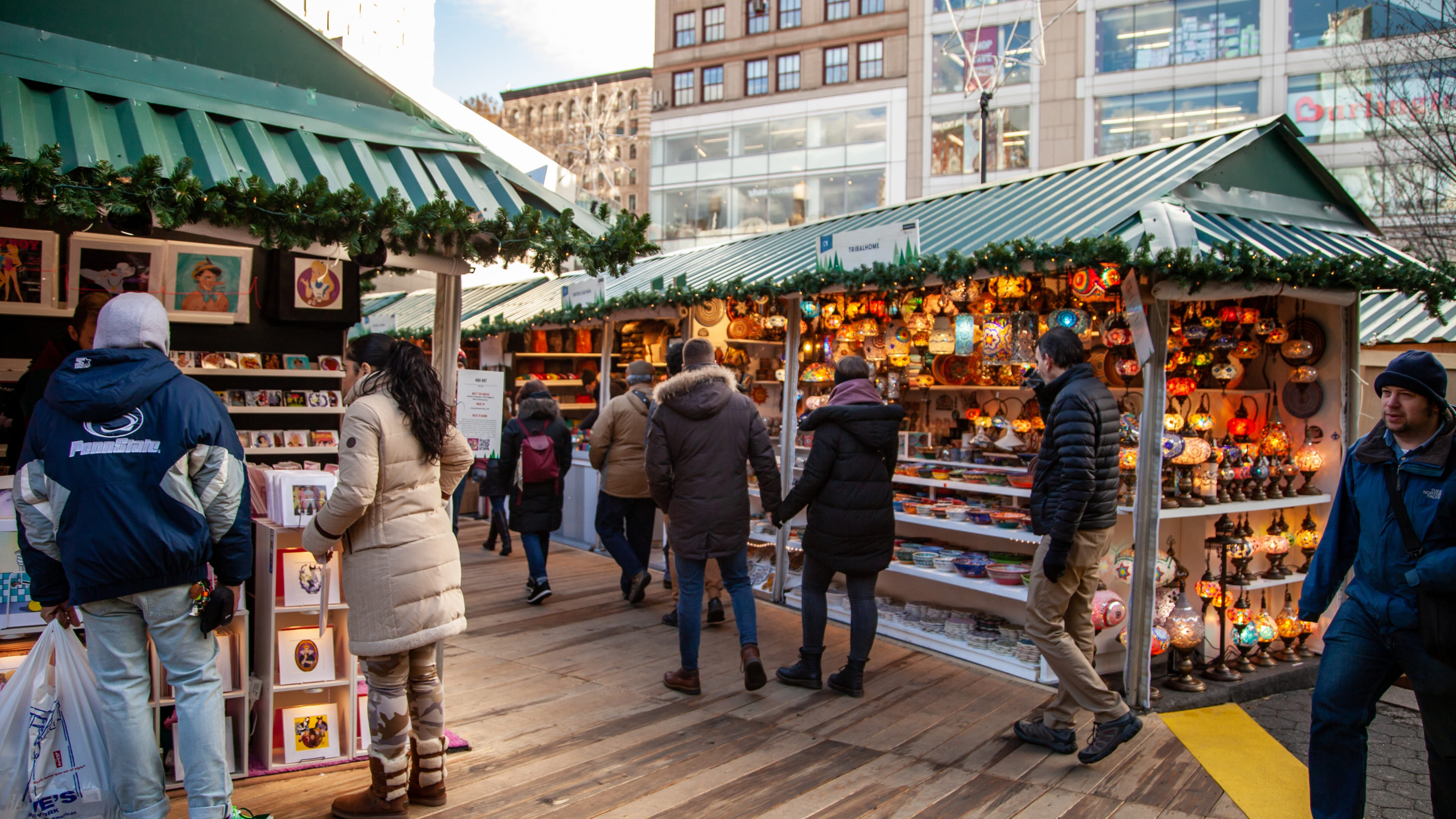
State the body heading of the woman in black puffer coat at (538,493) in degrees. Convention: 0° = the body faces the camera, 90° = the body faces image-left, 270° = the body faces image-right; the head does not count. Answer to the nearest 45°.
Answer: approximately 180°

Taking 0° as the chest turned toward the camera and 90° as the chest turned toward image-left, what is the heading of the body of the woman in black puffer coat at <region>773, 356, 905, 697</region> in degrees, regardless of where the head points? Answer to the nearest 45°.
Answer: approximately 135°

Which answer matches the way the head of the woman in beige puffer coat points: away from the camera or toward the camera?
away from the camera

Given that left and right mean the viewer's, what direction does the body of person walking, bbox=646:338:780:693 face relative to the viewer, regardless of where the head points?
facing away from the viewer

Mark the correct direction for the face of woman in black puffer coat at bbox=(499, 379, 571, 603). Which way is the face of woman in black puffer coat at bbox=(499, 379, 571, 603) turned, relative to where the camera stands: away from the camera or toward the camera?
away from the camera

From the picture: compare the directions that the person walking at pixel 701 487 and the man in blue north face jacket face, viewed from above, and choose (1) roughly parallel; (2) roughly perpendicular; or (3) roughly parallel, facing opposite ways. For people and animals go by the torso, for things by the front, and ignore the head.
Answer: roughly perpendicular

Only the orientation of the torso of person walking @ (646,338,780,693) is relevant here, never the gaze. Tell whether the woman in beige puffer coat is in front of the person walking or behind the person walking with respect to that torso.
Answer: behind
